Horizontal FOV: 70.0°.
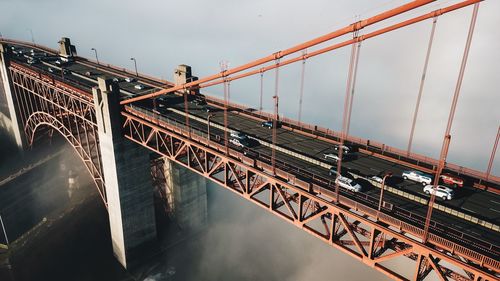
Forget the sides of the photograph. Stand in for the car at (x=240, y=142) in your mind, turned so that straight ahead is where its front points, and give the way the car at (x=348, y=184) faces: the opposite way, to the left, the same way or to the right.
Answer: the same way

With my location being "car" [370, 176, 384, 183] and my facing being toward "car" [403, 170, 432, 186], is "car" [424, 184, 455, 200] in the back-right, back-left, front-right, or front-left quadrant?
front-right

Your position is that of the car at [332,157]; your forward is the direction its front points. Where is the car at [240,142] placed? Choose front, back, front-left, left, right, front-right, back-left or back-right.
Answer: front-left

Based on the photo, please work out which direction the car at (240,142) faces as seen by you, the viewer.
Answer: facing the viewer and to the right of the viewer

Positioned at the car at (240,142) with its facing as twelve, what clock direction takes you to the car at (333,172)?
the car at (333,172) is roughly at 12 o'clock from the car at (240,142).

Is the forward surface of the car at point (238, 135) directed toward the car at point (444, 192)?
yes

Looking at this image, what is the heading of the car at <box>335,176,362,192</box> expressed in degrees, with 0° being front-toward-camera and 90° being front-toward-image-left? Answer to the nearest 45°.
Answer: approximately 315°

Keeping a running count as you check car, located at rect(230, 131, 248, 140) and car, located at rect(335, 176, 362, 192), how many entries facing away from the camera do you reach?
0

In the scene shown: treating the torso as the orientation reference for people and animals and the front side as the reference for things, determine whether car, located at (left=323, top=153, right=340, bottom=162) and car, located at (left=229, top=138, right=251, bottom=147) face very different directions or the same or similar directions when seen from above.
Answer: very different directions

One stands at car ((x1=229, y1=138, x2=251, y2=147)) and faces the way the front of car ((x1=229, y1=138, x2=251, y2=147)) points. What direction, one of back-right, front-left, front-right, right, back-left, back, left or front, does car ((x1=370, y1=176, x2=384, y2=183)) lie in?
front

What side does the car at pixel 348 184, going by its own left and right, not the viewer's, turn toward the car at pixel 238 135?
back

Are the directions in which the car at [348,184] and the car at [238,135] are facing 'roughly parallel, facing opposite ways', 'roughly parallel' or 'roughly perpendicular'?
roughly parallel

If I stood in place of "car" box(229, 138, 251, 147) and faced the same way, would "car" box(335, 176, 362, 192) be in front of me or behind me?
in front

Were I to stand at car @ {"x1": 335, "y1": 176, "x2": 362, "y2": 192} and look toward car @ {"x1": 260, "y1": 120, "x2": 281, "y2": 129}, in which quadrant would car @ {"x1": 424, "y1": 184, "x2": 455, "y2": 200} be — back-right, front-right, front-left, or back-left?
back-right
